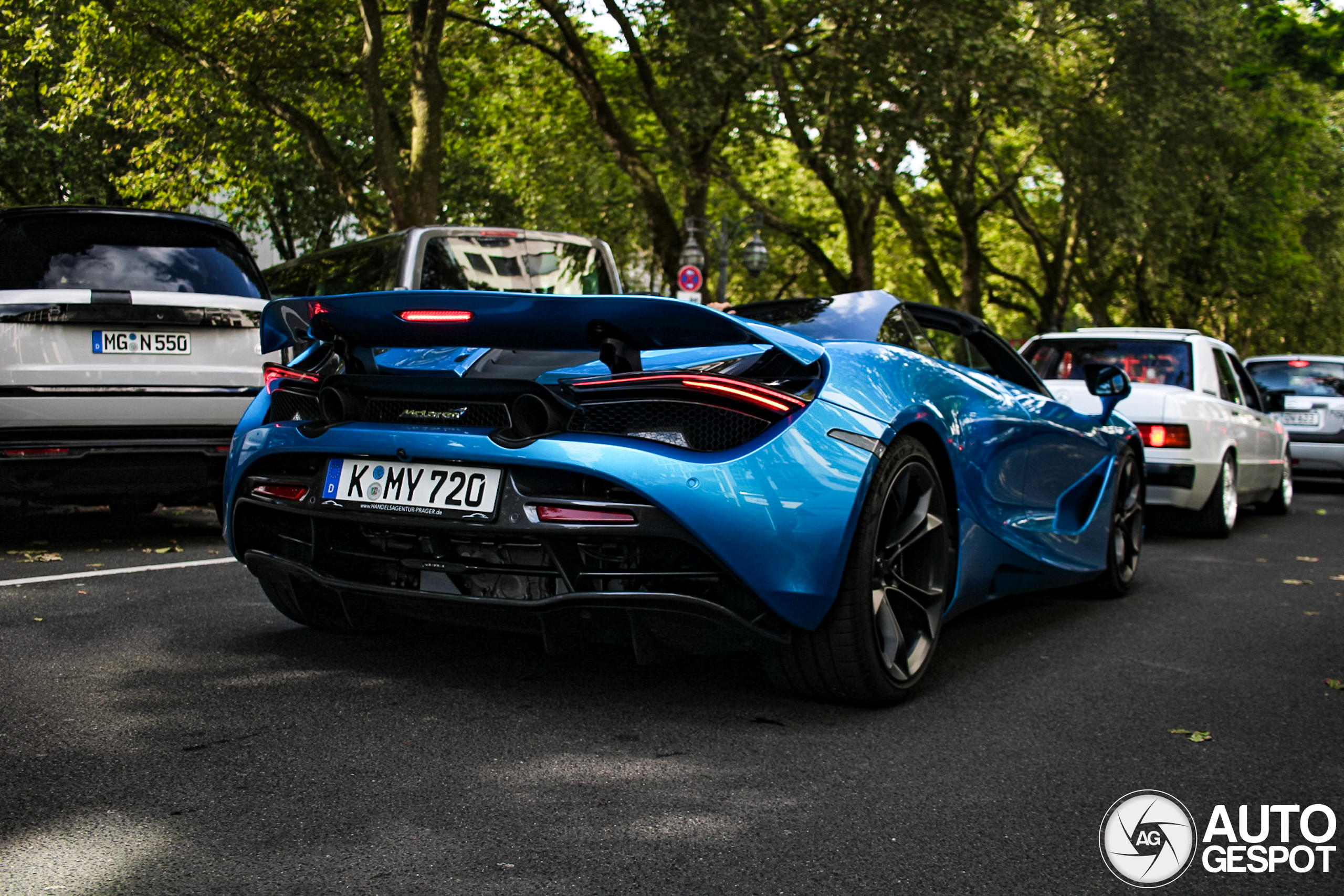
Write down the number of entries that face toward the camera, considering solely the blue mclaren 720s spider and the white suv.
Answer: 0

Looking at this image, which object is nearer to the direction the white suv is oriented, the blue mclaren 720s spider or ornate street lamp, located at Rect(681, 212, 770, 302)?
the ornate street lamp

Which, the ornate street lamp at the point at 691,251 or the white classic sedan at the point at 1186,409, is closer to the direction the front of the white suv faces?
the ornate street lamp

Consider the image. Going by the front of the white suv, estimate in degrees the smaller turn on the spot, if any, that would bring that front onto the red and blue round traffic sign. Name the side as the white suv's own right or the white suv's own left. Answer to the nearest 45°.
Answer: approximately 45° to the white suv's own right

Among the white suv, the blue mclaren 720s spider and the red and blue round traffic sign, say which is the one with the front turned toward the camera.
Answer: the red and blue round traffic sign

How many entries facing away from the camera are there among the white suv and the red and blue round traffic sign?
1

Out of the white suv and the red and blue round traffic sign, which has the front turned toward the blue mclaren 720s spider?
the red and blue round traffic sign

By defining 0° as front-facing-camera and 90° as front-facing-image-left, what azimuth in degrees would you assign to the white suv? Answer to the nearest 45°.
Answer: approximately 180°

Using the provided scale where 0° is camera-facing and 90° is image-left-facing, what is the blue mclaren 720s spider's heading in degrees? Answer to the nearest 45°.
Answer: approximately 225°

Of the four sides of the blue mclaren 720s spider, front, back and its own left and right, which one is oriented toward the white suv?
left

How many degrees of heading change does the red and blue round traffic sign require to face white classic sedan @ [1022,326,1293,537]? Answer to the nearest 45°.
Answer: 0° — it already faces it

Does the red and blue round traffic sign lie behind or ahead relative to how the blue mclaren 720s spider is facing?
ahead

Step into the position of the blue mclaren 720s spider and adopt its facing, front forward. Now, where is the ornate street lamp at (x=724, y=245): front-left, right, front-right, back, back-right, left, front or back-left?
front-left

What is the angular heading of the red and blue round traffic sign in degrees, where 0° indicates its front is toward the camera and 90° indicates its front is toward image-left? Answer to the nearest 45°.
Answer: approximately 0°

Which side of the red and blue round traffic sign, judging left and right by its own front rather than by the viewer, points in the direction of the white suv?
front
